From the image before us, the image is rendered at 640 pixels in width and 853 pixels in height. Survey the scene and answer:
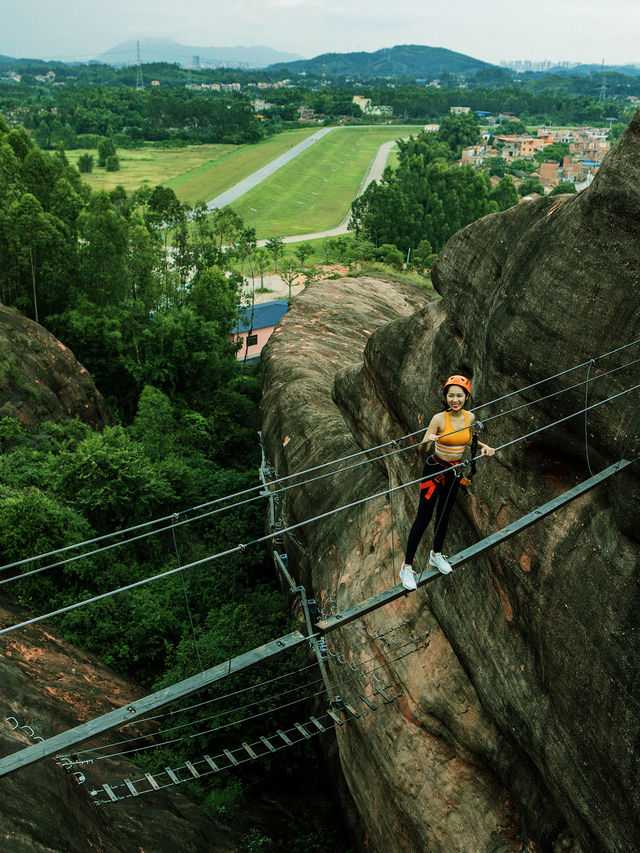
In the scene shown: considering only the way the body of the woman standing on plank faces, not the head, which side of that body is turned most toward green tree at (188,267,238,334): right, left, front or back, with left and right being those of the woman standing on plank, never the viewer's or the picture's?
back

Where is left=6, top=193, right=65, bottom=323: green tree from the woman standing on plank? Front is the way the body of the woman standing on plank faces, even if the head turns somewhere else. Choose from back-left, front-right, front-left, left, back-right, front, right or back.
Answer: back-right

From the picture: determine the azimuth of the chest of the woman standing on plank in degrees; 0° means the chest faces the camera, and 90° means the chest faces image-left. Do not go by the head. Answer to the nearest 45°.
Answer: approximately 0°

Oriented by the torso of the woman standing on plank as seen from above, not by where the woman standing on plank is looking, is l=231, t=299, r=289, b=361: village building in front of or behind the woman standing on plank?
behind

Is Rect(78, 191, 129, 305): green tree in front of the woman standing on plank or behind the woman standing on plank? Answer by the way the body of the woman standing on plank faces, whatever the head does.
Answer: behind

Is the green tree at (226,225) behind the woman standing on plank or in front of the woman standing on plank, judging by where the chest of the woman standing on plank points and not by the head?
behind
